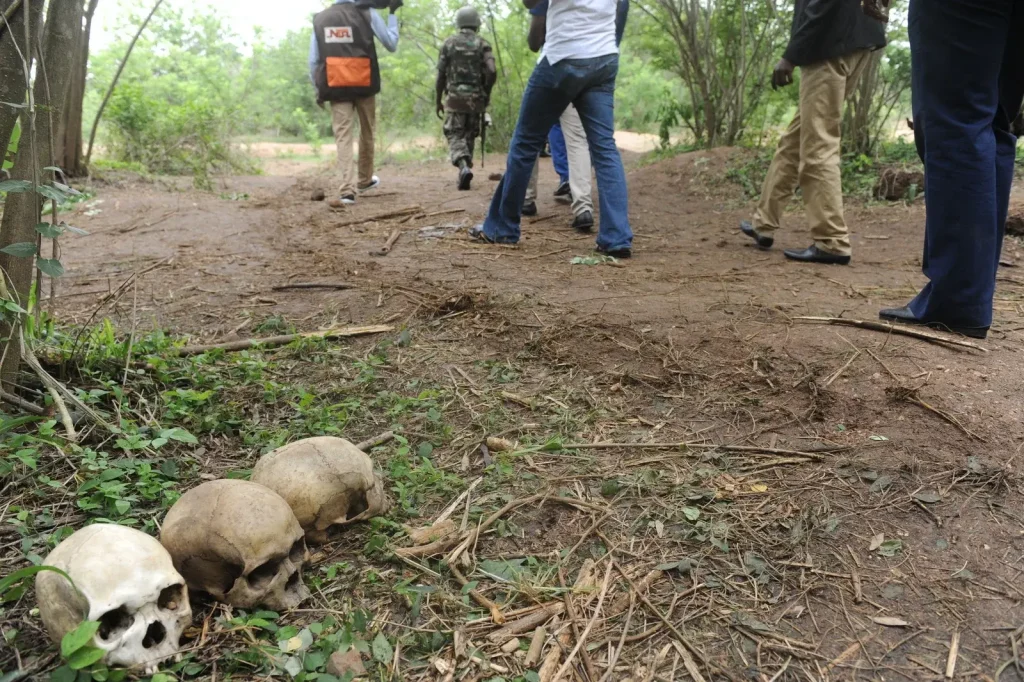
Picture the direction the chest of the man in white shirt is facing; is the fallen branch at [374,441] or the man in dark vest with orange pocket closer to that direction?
the man in dark vest with orange pocket

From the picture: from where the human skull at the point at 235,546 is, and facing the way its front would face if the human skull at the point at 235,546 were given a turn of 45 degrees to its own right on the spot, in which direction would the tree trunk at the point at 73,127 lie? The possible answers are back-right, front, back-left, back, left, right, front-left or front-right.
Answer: back

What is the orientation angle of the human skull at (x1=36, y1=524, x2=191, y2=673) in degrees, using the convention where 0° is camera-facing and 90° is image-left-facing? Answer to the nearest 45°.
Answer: approximately 315°

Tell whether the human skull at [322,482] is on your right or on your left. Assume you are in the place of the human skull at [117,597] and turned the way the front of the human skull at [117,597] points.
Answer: on your left

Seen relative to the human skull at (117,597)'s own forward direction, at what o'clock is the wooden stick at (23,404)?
The wooden stick is roughly at 7 o'clock from the human skull.

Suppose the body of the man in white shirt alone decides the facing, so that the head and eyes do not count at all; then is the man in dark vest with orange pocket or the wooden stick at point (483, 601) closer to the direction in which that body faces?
the man in dark vest with orange pocket

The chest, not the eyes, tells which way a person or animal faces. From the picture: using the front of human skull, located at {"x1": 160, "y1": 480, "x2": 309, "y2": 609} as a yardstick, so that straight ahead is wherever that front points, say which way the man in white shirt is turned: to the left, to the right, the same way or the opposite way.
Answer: the opposite way

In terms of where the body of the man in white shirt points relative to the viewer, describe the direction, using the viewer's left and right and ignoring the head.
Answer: facing away from the viewer and to the left of the viewer

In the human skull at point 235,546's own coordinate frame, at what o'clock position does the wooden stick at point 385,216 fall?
The wooden stick is roughly at 8 o'clock from the human skull.

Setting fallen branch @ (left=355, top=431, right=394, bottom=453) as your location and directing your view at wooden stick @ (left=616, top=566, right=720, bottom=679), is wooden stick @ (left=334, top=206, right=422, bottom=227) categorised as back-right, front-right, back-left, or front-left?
back-left

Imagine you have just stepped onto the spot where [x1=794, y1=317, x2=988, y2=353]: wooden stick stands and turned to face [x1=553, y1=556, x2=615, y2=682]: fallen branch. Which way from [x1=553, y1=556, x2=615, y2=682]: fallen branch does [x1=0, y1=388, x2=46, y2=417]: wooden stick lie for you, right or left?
right

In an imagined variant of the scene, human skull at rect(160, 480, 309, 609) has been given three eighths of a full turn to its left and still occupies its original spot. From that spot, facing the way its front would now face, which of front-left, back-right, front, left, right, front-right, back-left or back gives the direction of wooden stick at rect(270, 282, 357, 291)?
front

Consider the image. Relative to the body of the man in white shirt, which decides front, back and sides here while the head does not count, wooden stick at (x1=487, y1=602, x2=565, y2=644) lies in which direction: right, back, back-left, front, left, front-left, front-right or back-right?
back-left
